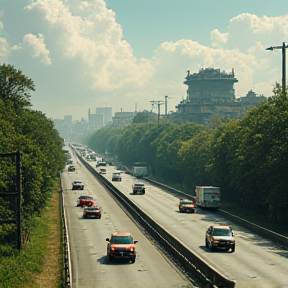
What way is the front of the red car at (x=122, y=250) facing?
toward the camera
